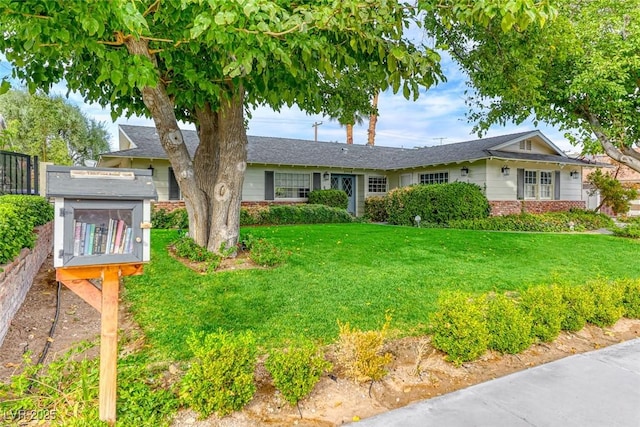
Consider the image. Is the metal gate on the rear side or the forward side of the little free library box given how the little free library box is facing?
on the rear side

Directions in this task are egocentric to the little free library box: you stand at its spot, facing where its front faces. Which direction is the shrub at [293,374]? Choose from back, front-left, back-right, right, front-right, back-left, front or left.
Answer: left

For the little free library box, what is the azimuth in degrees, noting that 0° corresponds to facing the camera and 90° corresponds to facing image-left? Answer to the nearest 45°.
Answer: approximately 0°

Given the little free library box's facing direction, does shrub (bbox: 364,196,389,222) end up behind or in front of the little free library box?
behind

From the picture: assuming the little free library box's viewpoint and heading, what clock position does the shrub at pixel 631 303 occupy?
The shrub is roughly at 9 o'clock from the little free library box.

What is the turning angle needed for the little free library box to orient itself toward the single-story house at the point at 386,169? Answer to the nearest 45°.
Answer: approximately 135° to its left

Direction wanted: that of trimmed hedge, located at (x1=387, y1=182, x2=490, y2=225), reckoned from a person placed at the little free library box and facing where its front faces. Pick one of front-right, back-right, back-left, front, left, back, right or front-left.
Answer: back-left

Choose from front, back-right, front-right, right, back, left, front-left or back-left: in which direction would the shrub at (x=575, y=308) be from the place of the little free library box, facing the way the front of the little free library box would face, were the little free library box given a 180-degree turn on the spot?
right

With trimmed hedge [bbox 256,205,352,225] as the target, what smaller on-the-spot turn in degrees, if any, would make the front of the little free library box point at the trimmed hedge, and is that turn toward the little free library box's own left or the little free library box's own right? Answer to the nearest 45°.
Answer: approximately 135° to the little free library box's own left

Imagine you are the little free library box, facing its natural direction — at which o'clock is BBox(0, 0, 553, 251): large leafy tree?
The large leafy tree is roughly at 7 o'clock from the little free library box.

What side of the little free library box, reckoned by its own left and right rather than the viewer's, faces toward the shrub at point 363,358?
left

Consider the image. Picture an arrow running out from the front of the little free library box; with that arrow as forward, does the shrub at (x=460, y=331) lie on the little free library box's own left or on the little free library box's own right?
on the little free library box's own left

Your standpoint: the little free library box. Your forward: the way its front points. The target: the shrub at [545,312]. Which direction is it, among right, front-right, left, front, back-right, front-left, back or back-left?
left
